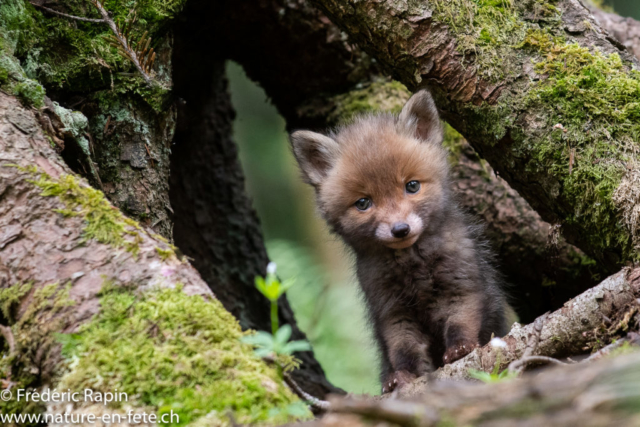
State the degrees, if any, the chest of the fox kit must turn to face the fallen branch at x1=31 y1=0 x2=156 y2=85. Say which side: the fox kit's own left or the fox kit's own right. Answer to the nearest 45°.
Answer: approximately 90° to the fox kit's own right

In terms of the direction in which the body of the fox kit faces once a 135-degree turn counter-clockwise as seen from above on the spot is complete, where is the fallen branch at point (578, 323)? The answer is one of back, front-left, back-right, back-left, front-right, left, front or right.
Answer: right

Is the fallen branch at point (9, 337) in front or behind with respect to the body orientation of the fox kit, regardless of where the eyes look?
in front

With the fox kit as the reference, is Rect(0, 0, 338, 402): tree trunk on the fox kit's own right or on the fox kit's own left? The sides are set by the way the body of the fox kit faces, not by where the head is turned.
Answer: on the fox kit's own right

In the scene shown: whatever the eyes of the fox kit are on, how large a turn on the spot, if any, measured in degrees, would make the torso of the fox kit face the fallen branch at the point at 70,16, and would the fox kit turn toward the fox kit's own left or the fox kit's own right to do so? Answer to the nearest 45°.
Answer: approximately 90° to the fox kit's own right

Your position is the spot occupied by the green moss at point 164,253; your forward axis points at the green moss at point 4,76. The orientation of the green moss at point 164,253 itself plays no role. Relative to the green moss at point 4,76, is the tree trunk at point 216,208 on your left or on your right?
right

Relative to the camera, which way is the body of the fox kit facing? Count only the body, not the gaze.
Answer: toward the camera

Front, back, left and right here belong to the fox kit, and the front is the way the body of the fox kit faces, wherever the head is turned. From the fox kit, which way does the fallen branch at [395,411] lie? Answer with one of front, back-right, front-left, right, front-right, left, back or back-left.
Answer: front

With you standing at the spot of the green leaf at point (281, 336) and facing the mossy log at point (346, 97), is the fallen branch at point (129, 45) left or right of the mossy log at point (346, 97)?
left
